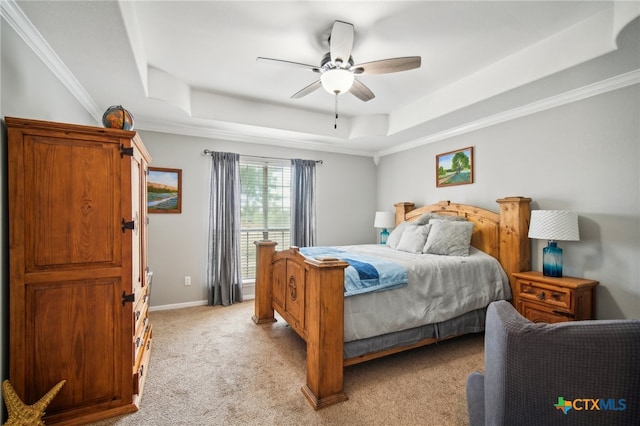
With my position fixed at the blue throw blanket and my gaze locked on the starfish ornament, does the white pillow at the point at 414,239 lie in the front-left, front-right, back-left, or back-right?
back-right

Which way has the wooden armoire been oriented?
to the viewer's right

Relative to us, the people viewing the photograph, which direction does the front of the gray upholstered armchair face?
facing away from the viewer and to the left of the viewer

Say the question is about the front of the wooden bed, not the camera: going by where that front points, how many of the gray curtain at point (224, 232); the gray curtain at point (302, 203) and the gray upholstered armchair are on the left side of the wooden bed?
1

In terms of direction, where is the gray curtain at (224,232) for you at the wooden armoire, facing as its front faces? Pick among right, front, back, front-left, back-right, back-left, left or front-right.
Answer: front-left

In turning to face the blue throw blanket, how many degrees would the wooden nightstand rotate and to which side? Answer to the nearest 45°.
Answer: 0° — it already faces it

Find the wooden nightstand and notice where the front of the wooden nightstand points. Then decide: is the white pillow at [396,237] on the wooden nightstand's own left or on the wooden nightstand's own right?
on the wooden nightstand's own right

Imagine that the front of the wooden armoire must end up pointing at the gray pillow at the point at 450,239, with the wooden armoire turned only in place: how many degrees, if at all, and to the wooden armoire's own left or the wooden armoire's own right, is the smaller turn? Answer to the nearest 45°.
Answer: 0° — it already faces it

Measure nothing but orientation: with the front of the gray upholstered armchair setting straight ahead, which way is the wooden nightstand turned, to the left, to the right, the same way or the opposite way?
to the left

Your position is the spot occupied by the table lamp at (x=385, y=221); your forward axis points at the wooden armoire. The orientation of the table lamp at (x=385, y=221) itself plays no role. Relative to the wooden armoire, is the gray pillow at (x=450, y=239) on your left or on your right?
left

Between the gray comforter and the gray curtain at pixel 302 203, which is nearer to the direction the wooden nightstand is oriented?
the gray comforter
